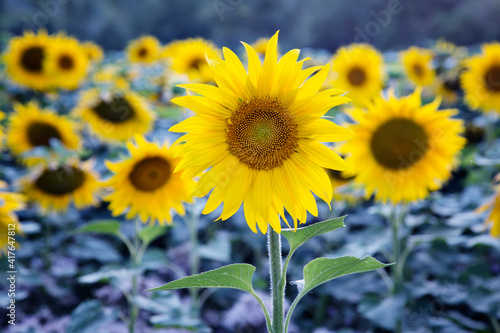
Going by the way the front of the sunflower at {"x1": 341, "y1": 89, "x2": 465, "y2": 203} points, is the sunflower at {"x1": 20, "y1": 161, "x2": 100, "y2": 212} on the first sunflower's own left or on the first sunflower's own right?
on the first sunflower's own right

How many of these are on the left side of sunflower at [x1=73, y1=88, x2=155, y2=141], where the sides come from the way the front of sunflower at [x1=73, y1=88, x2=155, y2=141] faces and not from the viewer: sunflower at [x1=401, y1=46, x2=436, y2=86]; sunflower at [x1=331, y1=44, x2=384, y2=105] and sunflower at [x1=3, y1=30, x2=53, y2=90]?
2

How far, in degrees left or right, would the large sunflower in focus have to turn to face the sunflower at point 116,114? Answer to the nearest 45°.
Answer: approximately 135° to its right

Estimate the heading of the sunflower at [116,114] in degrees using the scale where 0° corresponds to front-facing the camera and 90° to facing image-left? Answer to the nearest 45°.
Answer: approximately 0°

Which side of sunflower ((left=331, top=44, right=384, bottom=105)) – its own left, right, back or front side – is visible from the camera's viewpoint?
front

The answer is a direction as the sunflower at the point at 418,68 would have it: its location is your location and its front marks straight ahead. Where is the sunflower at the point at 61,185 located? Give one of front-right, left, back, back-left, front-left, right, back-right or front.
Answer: front-right

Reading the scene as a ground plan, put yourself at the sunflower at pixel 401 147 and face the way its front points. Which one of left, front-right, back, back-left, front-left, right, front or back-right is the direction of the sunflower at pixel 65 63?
right

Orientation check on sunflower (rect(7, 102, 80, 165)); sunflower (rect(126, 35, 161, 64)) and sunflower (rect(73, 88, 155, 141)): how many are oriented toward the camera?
3

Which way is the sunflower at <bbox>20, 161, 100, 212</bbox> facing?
toward the camera

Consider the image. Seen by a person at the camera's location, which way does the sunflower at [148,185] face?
facing the viewer

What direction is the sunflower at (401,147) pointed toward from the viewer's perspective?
toward the camera

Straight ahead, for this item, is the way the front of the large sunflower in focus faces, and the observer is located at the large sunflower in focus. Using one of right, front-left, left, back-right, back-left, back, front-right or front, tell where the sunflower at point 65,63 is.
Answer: back-right
